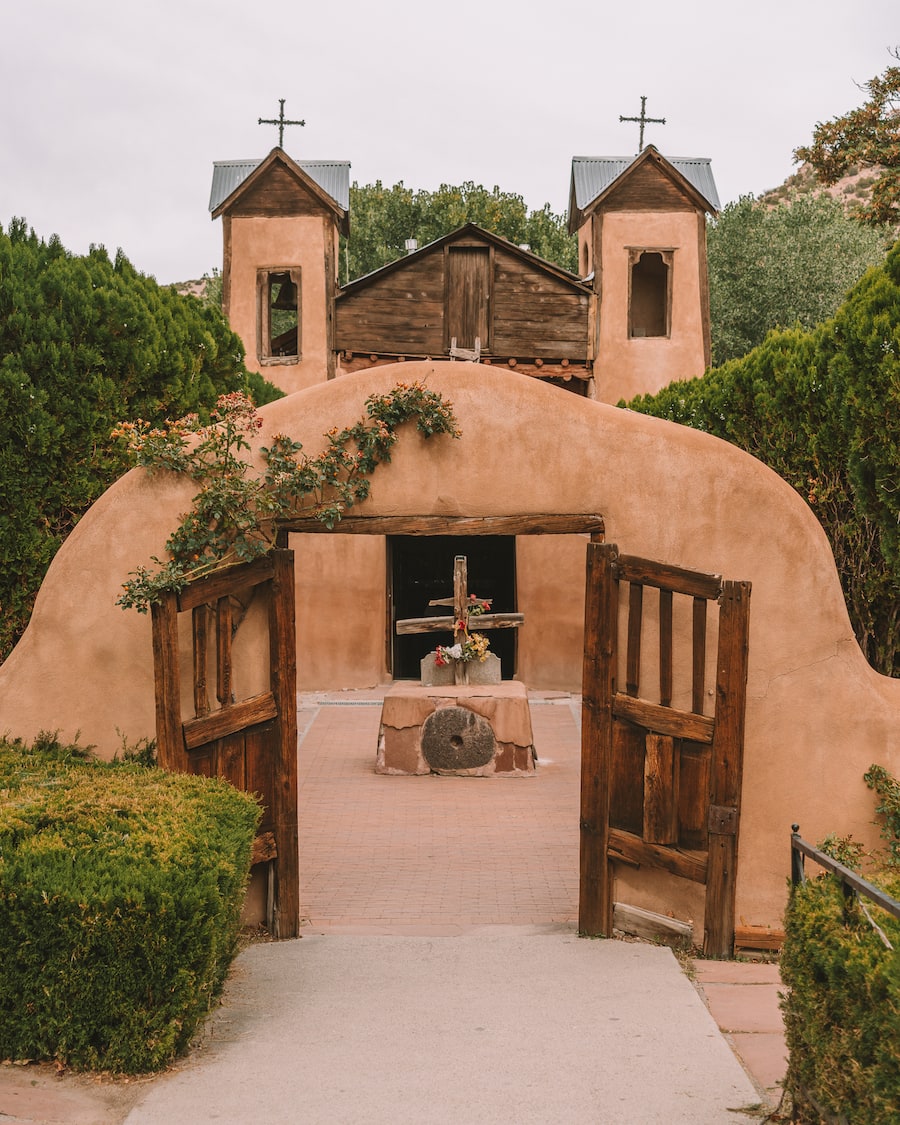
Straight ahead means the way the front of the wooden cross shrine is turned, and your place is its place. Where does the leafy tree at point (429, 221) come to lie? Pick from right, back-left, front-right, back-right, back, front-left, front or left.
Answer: back

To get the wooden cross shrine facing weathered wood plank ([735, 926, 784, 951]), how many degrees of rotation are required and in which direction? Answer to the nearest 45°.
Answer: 0° — it already faces it

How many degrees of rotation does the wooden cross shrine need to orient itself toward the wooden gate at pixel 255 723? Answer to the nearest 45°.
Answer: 0° — it already faces it

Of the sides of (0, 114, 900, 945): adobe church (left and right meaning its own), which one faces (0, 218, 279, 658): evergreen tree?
right

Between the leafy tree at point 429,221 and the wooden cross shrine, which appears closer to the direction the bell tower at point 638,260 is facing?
the wooden cross shrine

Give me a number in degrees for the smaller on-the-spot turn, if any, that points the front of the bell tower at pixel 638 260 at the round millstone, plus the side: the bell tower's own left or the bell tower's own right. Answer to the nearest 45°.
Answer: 0° — it already faces it

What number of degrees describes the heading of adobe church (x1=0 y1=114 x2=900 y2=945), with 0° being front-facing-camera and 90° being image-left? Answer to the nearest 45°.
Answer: approximately 0°

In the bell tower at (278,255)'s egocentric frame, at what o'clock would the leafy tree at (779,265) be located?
The leafy tree is roughly at 8 o'clock from the bell tower.

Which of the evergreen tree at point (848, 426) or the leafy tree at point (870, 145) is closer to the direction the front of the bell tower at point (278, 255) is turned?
the evergreen tree

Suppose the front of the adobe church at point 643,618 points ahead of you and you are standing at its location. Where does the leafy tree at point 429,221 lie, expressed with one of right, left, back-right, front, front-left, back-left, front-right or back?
back
